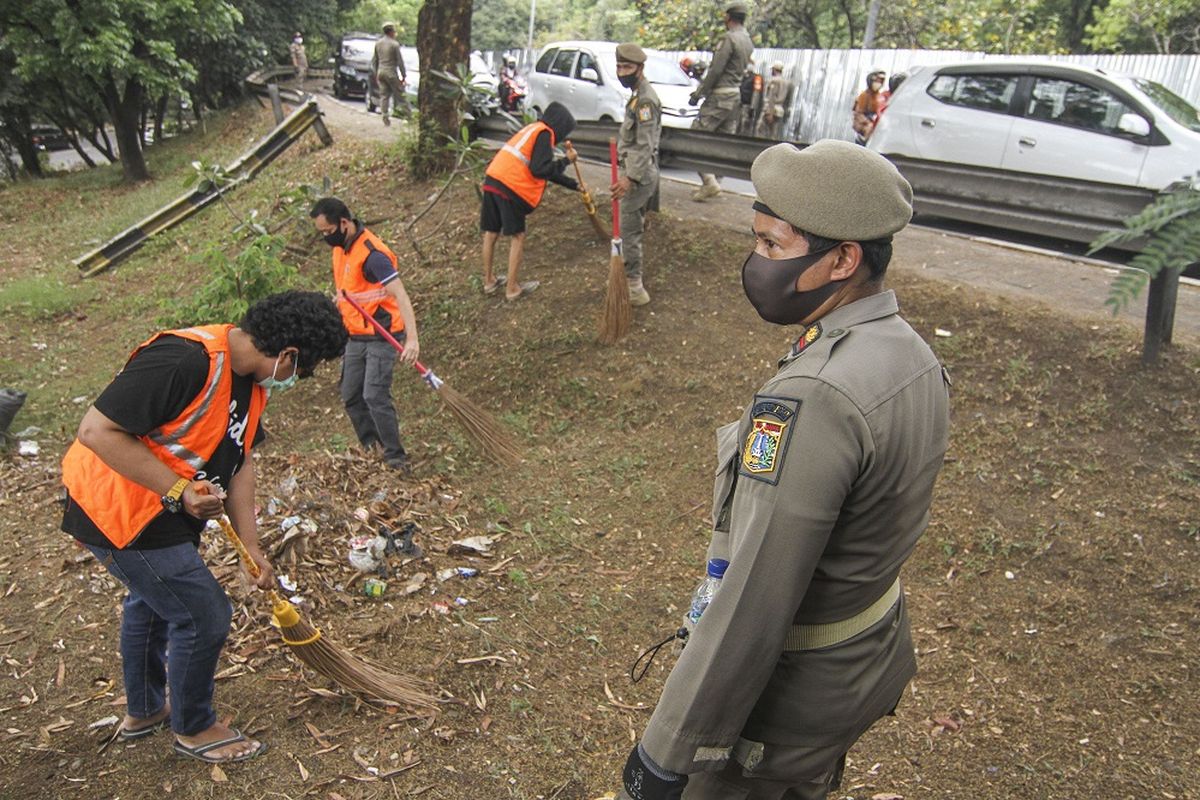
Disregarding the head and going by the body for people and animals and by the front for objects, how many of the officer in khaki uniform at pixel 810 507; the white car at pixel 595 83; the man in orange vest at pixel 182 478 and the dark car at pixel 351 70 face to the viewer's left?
1

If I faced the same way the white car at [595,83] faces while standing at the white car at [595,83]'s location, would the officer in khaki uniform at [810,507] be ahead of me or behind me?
ahead

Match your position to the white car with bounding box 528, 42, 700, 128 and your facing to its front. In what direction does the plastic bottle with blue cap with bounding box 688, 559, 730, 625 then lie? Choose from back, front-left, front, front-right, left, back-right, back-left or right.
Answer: front-right

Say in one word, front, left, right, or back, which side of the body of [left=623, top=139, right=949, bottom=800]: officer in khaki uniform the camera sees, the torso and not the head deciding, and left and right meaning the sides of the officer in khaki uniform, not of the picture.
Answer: left

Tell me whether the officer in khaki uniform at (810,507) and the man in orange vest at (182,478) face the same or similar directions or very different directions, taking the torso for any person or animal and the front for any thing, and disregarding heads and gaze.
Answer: very different directions

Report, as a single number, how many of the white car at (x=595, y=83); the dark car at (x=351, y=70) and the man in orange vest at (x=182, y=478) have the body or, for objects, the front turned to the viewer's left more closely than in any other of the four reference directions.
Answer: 0

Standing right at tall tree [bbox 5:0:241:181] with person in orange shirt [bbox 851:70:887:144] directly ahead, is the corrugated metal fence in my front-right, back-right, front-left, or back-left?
front-left

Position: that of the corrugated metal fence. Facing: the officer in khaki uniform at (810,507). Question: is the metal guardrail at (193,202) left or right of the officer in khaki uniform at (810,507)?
right

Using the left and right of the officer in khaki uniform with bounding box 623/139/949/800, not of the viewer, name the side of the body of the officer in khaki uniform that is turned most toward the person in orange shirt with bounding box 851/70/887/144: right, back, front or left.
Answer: right

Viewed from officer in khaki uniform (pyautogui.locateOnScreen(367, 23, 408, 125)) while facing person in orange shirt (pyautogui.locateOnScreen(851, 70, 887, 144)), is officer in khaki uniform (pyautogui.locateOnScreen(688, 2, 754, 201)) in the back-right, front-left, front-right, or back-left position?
front-right

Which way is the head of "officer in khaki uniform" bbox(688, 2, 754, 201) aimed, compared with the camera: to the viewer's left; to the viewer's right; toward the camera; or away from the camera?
to the viewer's left

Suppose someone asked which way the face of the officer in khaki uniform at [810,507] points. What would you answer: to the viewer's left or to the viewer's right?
to the viewer's left

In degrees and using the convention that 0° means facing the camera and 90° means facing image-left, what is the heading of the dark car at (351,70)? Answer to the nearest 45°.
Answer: approximately 315°

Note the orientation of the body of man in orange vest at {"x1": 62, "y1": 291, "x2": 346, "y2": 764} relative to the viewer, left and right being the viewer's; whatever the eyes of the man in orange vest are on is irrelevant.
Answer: facing the viewer and to the right of the viewer
